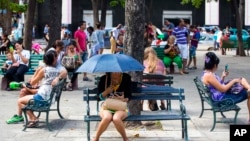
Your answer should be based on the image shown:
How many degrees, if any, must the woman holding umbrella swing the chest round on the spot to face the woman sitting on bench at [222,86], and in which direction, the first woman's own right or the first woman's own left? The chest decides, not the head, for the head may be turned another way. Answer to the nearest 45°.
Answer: approximately 135° to the first woman's own left

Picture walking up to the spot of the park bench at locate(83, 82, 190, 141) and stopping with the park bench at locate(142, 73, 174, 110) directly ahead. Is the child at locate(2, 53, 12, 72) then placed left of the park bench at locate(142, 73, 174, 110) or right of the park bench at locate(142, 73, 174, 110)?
left

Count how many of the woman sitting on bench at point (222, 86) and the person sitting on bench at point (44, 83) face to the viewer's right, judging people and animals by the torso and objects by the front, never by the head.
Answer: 1

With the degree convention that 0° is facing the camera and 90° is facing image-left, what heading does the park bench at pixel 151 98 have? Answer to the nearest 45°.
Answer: approximately 0°

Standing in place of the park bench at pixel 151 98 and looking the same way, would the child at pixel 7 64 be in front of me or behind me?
behind

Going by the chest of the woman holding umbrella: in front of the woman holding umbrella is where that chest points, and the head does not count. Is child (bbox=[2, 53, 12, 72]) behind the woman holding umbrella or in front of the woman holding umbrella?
behind
